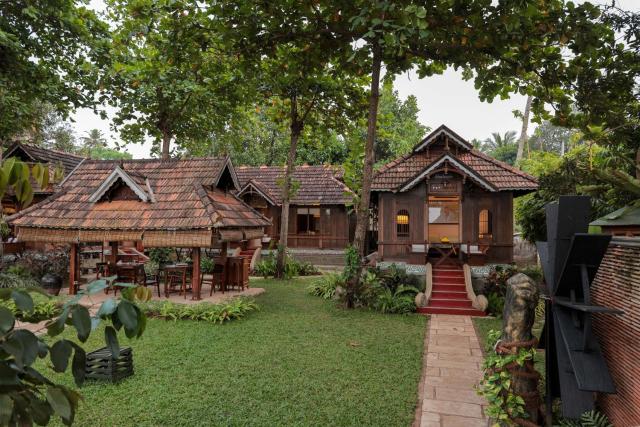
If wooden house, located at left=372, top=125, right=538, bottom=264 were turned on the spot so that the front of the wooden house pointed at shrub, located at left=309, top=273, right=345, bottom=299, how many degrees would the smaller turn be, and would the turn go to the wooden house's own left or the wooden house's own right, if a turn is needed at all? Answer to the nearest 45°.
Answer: approximately 45° to the wooden house's own right

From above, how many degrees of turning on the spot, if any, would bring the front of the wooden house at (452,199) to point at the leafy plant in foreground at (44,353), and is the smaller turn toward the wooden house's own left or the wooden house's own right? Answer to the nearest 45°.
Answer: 0° — it already faces it

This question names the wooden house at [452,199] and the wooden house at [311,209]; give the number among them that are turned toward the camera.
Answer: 2

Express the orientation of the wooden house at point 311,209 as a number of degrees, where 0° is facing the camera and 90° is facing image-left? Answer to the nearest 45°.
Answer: approximately 0°

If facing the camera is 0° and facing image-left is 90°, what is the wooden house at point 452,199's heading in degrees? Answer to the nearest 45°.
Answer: approximately 0°

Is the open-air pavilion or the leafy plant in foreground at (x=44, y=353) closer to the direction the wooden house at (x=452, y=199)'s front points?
the leafy plant in foreground

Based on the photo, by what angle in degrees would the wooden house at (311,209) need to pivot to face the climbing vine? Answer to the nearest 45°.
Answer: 0° — it already faces it

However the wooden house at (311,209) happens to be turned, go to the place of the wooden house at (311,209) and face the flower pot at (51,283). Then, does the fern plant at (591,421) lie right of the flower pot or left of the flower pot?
left

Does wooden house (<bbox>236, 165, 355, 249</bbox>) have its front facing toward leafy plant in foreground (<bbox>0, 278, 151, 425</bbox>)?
yes

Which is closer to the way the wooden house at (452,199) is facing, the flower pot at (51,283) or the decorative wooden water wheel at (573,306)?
the decorative wooden water wheel

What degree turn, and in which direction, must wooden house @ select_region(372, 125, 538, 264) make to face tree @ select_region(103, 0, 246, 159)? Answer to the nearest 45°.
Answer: approximately 90° to its right

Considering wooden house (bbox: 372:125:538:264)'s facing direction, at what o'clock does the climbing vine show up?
The climbing vine is roughly at 12 o'clock from the wooden house.

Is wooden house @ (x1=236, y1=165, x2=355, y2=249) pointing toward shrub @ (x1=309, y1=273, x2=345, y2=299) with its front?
yes
